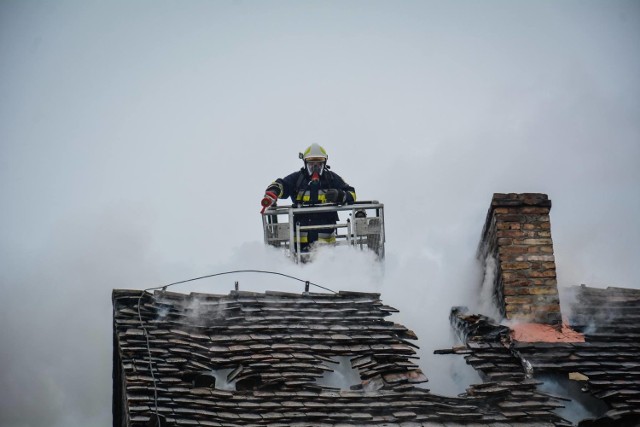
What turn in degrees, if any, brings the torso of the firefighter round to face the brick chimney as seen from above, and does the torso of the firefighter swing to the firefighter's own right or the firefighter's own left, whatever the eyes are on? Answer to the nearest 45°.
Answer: approximately 45° to the firefighter's own left

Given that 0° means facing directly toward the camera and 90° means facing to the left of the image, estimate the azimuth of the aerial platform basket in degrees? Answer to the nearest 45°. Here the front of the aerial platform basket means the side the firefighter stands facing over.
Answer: approximately 0°

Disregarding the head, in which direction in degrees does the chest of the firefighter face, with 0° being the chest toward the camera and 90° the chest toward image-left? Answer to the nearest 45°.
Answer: approximately 0°
